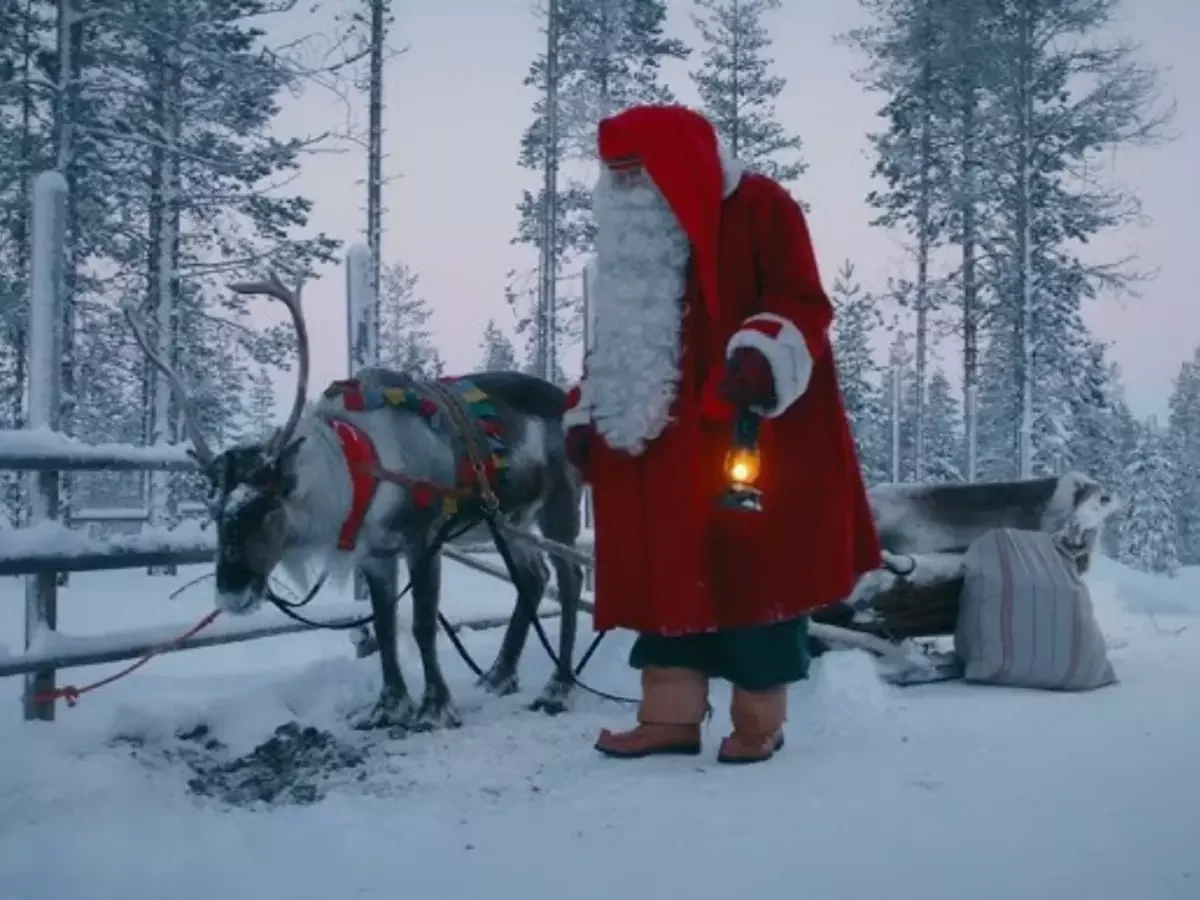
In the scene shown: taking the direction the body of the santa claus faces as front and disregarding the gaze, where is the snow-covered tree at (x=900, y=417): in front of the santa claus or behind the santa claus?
behind

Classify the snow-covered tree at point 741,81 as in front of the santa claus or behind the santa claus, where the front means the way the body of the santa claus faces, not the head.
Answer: behind

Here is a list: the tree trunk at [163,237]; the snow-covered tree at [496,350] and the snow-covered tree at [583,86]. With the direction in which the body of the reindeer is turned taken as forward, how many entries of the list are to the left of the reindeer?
0

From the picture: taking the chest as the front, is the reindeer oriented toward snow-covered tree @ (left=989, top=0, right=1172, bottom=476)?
no

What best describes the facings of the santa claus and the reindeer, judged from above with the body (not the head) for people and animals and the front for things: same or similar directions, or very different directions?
same or similar directions

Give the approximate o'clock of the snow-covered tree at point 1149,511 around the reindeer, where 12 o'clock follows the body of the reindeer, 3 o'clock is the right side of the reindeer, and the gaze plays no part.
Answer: The snow-covered tree is roughly at 6 o'clock from the reindeer.

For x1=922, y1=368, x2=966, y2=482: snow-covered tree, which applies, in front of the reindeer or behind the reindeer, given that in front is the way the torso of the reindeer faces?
behind

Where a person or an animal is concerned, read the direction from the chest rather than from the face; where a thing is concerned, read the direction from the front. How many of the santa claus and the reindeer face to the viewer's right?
0

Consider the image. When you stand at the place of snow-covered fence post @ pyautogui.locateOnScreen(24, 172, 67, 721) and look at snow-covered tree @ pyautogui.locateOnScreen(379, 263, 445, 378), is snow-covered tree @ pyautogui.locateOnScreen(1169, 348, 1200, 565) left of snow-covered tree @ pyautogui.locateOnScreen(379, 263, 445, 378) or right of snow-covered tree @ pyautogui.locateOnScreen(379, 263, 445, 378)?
right

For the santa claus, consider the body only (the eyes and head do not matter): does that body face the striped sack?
no

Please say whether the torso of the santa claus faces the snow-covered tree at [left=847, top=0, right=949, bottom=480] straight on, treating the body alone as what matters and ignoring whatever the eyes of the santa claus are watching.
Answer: no

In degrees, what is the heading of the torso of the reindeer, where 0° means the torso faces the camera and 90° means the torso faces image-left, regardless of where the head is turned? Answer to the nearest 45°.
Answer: approximately 45°
